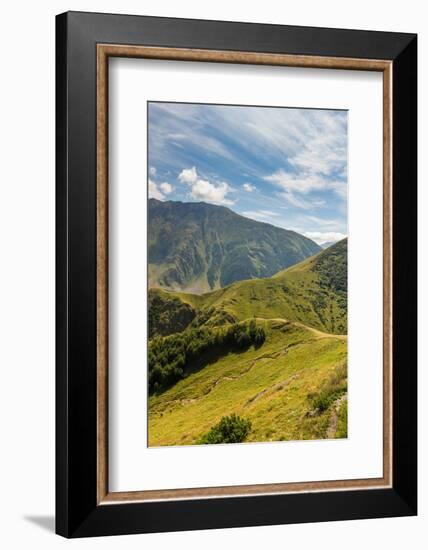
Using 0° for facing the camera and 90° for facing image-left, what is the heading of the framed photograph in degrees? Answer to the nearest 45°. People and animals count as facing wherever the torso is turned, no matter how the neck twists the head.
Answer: approximately 315°
